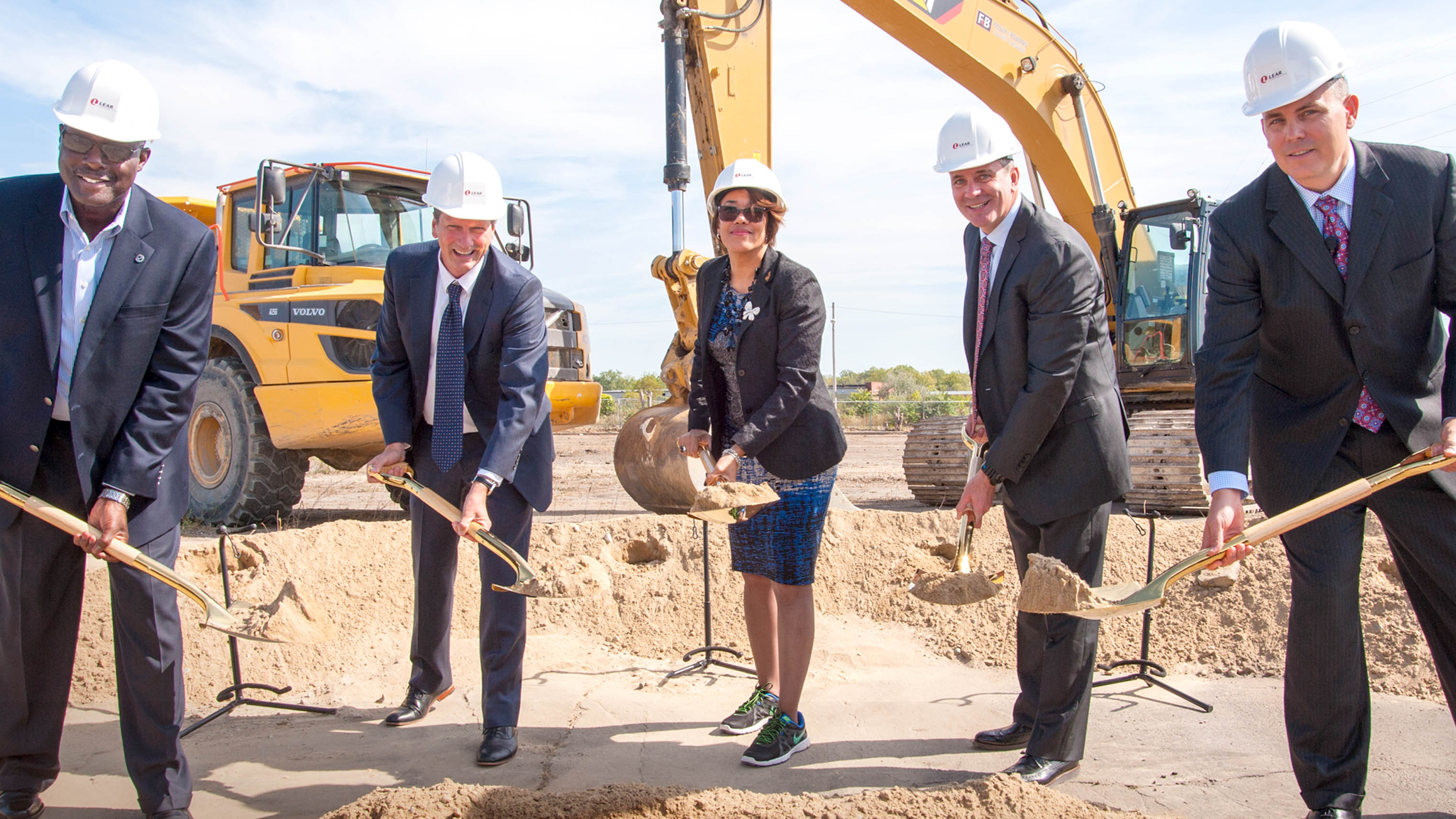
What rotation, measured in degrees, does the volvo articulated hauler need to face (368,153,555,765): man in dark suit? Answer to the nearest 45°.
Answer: approximately 45° to its right

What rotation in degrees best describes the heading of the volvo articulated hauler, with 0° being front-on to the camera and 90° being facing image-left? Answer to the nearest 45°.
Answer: approximately 315°

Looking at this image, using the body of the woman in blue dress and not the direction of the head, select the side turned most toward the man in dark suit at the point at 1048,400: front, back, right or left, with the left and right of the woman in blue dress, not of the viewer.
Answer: left

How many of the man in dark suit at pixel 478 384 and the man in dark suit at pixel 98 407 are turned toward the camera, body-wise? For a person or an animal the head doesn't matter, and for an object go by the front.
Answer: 2

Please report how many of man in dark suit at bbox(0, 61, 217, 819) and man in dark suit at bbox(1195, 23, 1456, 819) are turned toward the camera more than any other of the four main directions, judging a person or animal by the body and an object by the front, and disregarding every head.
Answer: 2

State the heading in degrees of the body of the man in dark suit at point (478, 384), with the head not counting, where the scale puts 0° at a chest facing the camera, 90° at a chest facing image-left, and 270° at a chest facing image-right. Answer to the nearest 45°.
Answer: approximately 0°

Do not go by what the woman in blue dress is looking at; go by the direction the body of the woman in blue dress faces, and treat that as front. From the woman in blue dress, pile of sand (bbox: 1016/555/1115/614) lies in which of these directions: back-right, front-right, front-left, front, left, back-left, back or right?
left

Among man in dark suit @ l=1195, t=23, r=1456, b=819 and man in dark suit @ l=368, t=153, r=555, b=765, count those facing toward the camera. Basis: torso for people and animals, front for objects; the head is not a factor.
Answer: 2

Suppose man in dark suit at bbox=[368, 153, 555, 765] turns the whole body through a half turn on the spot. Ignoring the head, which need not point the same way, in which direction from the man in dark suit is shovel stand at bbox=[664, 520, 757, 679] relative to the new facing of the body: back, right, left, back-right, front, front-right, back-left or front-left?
front-right

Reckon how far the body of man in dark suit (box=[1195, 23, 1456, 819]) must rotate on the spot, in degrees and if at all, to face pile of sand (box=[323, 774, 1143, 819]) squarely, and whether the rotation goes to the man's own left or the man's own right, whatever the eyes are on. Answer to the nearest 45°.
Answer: approximately 45° to the man's own right

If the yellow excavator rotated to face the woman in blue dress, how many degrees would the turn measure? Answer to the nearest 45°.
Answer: approximately 45° to its left
